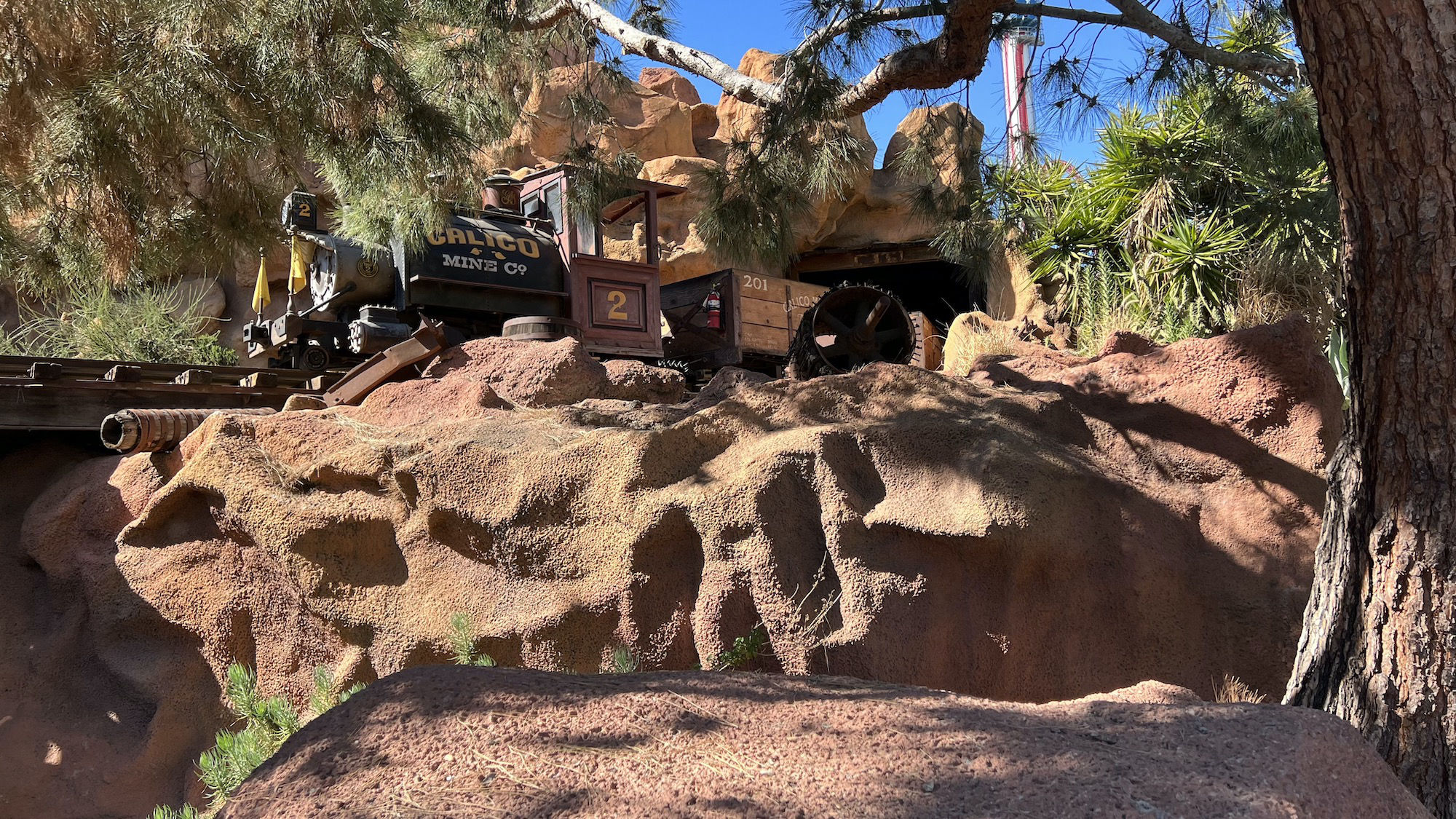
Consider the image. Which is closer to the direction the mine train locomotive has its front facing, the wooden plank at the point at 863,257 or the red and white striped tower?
the red and white striped tower

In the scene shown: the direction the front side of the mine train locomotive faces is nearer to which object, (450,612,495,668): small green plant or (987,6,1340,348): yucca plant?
the small green plant

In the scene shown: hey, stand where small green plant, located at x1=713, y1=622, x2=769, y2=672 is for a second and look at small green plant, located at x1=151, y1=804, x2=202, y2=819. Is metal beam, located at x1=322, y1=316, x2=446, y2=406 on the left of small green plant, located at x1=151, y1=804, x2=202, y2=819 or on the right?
right

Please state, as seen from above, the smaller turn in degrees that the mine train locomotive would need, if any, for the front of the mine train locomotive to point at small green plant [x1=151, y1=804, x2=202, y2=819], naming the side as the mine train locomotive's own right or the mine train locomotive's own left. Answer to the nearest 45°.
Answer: approximately 45° to the mine train locomotive's own left

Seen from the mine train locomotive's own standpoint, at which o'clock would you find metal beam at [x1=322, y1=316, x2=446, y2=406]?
The metal beam is roughly at 11 o'clock from the mine train locomotive.

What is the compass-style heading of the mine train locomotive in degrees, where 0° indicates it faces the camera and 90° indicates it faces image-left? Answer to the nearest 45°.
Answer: approximately 45°

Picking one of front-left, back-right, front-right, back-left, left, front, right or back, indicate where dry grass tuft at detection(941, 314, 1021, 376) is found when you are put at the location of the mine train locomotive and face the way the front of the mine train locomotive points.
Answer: back-left

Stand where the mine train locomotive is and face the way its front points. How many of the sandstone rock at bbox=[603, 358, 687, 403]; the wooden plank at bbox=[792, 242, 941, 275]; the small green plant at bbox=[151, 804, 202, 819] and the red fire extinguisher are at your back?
3

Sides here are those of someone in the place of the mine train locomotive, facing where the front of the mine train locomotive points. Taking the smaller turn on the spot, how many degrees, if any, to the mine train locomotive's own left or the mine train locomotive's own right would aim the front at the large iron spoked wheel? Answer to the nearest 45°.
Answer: approximately 135° to the mine train locomotive's own left

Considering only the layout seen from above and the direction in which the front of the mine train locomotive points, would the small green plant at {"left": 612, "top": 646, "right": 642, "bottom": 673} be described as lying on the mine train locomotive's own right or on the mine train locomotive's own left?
on the mine train locomotive's own left

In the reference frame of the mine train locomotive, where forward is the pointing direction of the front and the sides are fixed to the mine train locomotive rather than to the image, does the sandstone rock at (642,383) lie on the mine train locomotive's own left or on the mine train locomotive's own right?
on the mine train locomotive's own left

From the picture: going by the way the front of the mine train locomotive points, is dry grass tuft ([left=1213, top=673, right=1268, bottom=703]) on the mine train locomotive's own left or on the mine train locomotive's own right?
on the mine train locomotive's own left

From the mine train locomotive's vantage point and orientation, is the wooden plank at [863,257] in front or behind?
behind

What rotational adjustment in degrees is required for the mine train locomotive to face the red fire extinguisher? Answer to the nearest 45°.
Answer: approximately 180°
